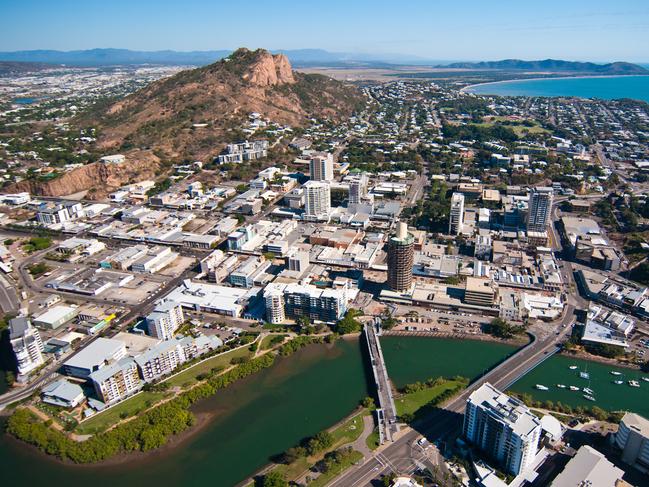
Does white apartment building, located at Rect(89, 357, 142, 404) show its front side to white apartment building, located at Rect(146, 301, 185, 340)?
no

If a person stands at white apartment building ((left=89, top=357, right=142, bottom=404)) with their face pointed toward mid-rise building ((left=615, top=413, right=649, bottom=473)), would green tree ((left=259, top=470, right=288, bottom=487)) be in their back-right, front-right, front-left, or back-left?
front-right

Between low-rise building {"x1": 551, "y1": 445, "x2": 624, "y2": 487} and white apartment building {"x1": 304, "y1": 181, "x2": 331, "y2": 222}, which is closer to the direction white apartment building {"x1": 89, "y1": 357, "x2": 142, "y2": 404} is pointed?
the low-rise building

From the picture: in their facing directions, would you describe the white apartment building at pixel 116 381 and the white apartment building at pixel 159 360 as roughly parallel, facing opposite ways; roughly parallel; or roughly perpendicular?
roughly parallel

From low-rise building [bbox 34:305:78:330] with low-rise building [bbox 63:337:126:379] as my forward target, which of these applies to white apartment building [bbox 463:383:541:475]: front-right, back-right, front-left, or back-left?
front-left

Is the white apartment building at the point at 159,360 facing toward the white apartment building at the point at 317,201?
no

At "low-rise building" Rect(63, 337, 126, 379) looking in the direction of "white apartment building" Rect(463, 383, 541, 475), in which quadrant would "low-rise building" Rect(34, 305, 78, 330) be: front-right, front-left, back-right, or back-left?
back-left

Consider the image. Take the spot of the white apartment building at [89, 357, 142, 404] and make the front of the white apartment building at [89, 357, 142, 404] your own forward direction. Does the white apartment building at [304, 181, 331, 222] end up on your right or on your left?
on your left

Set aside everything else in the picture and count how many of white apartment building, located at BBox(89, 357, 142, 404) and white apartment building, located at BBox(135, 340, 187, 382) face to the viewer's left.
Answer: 0

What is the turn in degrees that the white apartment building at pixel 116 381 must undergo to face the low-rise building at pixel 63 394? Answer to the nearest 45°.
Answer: approximately 135° to its right

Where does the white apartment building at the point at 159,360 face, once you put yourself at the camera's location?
facing the viewer and to the right of the viewer

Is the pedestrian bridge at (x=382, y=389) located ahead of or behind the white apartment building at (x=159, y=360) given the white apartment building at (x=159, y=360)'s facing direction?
ahead

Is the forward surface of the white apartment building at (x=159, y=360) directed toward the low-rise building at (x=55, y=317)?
no
